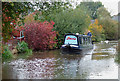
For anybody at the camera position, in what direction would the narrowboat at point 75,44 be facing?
facing the viewer and to the left of the viewer

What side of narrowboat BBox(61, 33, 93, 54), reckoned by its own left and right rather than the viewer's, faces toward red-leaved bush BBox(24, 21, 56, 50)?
right

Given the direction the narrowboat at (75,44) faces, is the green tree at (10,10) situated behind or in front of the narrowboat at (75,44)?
in front
